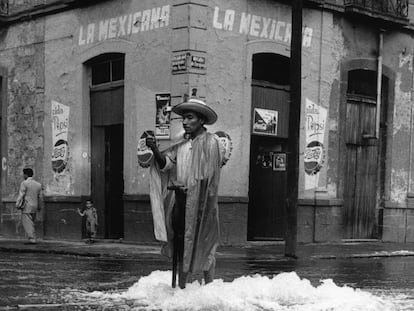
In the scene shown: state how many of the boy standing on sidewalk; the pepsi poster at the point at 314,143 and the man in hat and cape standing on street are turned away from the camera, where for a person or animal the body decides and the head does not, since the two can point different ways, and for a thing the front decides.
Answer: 0

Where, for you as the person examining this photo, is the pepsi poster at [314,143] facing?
facing the viewer and to the right of the viewer

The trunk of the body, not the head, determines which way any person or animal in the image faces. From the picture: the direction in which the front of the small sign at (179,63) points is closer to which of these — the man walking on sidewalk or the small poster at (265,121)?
the man walking on sidewalk

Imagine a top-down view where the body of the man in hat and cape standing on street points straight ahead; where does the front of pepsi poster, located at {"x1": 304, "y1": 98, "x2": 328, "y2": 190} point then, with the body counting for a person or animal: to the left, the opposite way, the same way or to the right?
to the left

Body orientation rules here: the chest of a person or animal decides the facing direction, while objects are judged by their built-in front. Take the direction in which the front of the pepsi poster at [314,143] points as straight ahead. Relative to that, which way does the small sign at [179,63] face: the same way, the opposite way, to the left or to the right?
to the right

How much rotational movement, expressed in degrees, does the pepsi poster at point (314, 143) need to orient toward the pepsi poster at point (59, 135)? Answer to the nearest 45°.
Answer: approximately 135° to its right

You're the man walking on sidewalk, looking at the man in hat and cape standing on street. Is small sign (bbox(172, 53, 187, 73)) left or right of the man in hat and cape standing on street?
left

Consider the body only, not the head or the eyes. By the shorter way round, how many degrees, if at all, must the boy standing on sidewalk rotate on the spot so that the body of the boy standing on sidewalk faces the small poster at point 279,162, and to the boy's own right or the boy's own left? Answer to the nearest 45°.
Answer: approximately 135° to the boy's own left

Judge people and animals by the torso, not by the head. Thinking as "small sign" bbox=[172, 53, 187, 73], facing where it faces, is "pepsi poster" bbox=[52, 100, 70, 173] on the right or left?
on its right

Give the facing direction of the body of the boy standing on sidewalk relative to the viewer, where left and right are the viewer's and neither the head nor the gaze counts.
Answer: facing the viewer and to the left of the viewer

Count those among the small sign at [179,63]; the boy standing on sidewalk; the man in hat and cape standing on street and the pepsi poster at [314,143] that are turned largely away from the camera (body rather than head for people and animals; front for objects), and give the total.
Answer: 0

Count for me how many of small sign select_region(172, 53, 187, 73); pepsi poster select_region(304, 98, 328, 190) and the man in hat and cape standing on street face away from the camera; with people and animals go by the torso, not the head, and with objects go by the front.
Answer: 0
